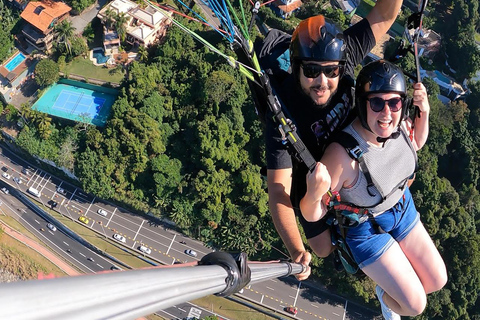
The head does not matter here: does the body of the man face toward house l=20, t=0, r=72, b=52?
no

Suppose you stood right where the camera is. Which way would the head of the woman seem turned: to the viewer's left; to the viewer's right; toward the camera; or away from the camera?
toward the camera

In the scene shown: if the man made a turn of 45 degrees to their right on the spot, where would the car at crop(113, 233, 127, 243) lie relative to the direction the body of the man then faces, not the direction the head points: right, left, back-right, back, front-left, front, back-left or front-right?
right

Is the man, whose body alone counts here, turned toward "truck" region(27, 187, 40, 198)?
no

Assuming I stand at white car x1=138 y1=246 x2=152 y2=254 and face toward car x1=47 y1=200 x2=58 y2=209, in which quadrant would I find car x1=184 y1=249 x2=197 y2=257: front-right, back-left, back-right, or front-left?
back-right

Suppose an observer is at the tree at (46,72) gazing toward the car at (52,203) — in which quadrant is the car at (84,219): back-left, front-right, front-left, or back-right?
front-left

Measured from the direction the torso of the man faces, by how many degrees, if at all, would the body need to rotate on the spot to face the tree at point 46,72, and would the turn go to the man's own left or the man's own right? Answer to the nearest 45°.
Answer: approximately 135° to the man's own right

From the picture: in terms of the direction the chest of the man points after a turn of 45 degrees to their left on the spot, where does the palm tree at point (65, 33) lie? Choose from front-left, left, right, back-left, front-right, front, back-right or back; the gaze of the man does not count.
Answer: back

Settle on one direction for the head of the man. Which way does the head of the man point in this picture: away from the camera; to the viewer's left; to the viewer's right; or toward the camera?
toward the camera

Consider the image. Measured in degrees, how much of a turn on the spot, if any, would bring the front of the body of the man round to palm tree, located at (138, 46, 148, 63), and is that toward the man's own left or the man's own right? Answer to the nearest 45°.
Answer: approximately 135° to the man's own right

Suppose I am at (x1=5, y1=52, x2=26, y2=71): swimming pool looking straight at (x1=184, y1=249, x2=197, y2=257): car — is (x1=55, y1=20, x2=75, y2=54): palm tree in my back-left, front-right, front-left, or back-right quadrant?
front-left

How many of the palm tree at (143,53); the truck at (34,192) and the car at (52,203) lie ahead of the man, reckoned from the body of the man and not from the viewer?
0

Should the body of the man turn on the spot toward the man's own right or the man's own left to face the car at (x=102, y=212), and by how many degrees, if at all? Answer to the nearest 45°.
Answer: approximately 135° to the man's own right

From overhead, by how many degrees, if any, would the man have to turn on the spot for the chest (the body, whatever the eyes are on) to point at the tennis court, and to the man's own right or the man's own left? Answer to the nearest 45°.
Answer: approximately 135° to the man's own right

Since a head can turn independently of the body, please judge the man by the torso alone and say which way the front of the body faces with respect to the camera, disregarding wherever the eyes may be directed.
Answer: toward the camera
